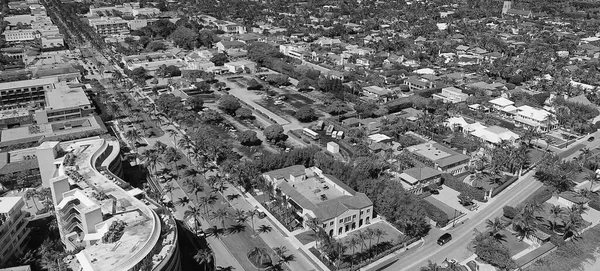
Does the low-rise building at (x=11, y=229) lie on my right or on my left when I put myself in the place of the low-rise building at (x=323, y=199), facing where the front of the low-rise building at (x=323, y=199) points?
on my right

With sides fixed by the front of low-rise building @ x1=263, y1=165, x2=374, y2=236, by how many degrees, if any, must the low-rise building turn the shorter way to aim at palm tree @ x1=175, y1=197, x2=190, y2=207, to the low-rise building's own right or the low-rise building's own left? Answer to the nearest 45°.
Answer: approximately 135° to the low-rise building's own right

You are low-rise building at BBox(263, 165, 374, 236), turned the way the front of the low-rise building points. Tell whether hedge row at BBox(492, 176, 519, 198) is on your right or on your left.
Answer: on your left

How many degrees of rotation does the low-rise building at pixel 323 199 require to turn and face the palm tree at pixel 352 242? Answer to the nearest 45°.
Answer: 0° — it already faces it

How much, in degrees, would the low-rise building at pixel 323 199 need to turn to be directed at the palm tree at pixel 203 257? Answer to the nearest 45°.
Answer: approximately 90° to its right

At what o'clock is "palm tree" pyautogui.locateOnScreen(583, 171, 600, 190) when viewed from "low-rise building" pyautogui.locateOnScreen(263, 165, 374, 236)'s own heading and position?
The palm tree is roughly at 10 o'clock from the low-rise building.

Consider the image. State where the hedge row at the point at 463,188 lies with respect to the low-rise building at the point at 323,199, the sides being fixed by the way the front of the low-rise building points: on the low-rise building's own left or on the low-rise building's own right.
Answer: on the low-rise building's own left

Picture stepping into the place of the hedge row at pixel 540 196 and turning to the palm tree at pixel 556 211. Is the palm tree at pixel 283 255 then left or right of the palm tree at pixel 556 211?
right

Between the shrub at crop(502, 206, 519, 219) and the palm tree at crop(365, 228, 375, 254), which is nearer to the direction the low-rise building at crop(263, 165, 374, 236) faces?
the palm tree

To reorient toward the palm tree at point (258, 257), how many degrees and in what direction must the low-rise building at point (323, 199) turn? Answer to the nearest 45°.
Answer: approximately 90° to its right

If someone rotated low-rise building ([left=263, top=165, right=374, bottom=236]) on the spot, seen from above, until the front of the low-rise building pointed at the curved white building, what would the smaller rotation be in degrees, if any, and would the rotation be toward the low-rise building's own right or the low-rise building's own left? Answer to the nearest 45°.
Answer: approximately 90° to the low-rise building's own right

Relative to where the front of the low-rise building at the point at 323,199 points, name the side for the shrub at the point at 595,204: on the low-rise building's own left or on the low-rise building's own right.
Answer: on the low-rise building's own left

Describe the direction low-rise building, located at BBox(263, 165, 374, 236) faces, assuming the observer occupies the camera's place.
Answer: facing the viewer and to the right of the viewer
